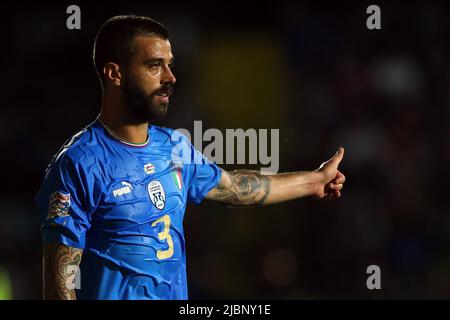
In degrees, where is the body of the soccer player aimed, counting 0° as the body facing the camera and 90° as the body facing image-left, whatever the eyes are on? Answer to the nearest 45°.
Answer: approximately 315°
